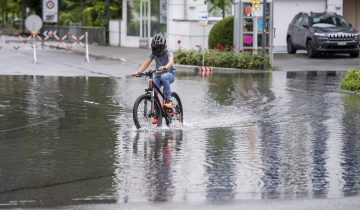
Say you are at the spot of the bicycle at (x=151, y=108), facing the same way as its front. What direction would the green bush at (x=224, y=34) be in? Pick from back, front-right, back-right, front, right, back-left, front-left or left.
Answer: back-right

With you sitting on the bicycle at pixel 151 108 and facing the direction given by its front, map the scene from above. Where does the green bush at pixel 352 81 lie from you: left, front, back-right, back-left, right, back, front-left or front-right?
back

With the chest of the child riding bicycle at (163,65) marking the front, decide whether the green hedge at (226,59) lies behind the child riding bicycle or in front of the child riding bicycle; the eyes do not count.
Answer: behind

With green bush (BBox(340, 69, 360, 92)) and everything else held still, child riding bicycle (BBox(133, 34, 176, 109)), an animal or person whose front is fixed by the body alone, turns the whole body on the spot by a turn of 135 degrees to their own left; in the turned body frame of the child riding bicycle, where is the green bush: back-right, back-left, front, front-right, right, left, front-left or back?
front-left

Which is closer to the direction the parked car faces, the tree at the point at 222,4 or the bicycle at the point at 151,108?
the bicycle

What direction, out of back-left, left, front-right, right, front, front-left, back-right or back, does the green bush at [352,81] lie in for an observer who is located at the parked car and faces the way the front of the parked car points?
front-right

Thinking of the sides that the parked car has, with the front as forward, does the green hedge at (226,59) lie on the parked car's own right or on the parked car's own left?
on the parked car's own right

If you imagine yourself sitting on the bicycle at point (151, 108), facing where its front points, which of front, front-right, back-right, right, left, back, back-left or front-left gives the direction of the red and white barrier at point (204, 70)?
back-right

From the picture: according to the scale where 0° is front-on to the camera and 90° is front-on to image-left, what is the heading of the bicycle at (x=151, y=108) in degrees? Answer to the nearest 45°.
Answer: approximately 45°
